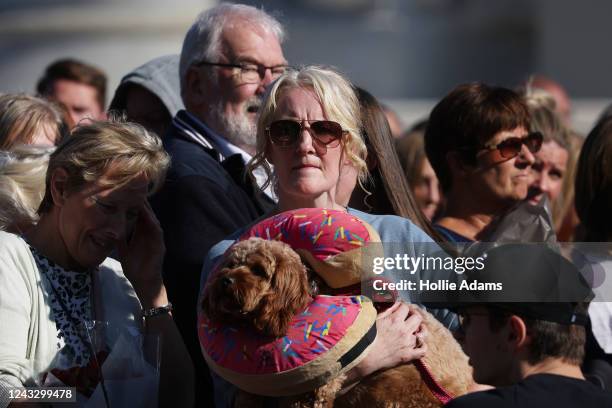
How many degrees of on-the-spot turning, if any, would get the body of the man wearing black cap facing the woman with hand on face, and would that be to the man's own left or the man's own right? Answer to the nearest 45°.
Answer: approximately 45° to the man's own left

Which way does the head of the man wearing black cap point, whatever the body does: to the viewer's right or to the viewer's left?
to the viewer's left

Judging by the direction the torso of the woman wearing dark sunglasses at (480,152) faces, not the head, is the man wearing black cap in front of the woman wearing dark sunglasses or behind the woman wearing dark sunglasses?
in front

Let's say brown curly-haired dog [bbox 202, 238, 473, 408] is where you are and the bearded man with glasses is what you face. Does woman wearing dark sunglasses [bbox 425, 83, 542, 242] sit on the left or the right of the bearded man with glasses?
right

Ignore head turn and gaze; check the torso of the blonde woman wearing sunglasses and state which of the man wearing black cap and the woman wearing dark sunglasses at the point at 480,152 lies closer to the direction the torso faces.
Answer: the man wearing black cap

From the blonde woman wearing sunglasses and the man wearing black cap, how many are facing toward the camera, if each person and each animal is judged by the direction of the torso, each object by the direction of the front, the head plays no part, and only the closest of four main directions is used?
1

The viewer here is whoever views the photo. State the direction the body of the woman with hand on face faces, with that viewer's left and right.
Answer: facing the viewer and to the right of the viewer

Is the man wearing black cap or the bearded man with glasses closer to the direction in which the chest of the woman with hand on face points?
the man wearing black cap

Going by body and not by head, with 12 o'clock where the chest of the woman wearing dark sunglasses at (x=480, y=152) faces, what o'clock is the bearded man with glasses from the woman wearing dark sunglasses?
The bearded man with glasses is roughly at 4 o'clock from the woman wearing dark sunglasses.

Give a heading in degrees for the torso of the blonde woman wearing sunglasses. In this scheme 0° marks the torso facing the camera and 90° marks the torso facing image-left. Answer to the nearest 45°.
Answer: approximately 0°
